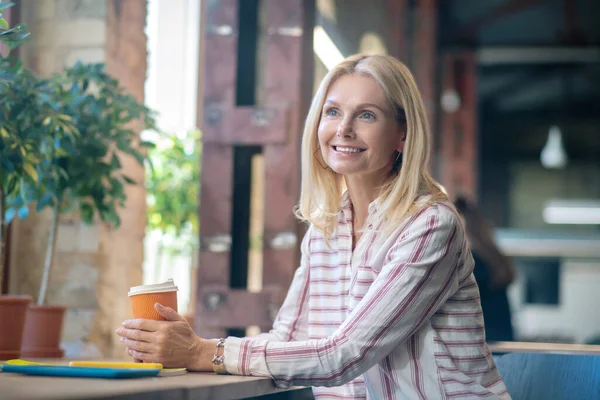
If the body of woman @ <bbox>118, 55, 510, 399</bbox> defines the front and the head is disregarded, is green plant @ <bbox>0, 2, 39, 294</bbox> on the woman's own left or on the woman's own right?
on the woman's own right

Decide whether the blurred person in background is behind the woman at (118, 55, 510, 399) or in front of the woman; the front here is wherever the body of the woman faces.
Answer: behind

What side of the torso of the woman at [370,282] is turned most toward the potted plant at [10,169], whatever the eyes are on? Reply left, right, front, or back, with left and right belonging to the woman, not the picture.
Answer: right

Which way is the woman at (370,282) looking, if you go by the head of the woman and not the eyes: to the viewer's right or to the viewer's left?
to the viewer's left

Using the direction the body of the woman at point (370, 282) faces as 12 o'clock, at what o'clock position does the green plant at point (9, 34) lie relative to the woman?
The green plant is roughly at 2 o'clock from the woman.

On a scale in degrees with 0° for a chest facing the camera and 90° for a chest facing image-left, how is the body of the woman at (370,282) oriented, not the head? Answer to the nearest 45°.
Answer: approximately 45°

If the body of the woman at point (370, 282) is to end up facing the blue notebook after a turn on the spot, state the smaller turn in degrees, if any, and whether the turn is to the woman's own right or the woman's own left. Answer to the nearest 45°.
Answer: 0° — they already face it
